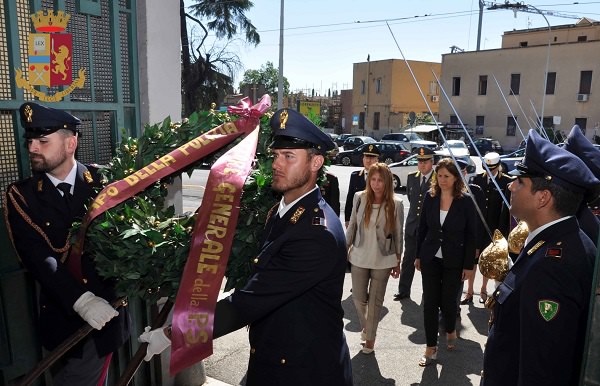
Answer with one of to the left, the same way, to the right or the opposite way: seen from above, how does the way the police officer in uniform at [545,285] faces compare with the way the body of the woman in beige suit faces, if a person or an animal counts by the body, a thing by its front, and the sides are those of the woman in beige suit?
to the right

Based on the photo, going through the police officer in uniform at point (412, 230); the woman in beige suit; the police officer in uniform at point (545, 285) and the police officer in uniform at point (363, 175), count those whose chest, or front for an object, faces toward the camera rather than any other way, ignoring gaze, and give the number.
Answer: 3

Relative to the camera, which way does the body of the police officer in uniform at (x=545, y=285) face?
to the viewer's left

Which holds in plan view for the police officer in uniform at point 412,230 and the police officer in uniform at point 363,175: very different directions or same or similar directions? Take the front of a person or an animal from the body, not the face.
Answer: same or similar directions

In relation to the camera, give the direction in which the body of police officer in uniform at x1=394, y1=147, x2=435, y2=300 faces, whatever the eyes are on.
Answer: toward the camera

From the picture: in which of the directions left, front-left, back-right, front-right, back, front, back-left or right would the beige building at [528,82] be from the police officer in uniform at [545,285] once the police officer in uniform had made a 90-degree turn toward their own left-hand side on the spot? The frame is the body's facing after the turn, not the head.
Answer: back

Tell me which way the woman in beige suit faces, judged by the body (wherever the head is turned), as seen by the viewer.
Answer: toward the camera

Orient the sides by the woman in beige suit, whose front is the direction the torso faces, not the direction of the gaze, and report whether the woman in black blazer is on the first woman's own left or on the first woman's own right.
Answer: on the first woman's own left

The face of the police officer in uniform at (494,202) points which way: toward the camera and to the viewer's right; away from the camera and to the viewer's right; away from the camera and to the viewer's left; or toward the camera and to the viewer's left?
toward the camera and to the viewer's left

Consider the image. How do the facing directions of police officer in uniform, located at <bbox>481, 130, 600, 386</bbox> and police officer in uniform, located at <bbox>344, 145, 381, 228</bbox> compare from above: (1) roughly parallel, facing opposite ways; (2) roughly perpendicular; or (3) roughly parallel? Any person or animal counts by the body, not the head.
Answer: roughly perpendicular

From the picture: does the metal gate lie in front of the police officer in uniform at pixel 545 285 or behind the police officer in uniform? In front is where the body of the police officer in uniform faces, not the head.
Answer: in front

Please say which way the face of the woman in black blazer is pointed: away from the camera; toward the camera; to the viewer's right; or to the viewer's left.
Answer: toward the camera

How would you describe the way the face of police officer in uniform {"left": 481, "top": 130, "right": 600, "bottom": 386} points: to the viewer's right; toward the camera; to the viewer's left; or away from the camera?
to the viewer's left

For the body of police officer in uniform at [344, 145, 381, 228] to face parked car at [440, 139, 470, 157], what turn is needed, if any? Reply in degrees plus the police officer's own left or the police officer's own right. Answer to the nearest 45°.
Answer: approximately 135° to the police officer's own left

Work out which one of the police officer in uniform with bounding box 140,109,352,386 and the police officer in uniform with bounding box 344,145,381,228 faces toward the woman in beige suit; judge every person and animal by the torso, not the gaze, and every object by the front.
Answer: the police officer in uniform with bounding box 344,145,381,228

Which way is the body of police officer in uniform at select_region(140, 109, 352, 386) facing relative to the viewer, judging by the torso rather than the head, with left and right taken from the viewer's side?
facing the viewer and to the left of the viewer

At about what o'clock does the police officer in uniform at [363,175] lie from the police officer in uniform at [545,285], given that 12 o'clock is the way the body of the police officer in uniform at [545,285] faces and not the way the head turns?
the police officer in uniform at [363,175] is roughly at 2 o'clock from the police officer in uniform at [545,285].
